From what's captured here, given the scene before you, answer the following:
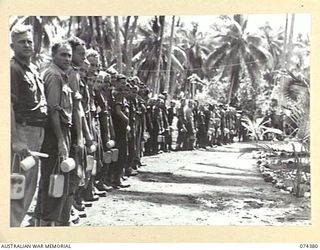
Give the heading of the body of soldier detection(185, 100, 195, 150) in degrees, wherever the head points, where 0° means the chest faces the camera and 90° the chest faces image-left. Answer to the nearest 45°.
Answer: approximately 315°

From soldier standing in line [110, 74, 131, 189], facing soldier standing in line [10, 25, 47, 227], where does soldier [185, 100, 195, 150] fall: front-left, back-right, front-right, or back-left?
back-left

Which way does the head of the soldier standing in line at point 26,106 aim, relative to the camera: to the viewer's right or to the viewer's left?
to the viewer's right

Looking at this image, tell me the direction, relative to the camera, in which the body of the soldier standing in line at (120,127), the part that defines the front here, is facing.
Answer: to the viewer's right

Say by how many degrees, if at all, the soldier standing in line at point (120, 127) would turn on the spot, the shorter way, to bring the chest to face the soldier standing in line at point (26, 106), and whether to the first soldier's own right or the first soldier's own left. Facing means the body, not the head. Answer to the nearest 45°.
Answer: approximately 135° to the first soldier's own right

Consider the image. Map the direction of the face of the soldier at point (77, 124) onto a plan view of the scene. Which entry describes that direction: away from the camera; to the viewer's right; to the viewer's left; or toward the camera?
to the viewer's right
